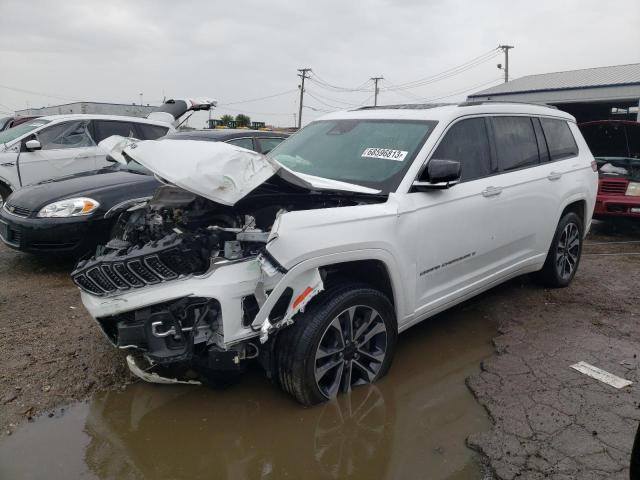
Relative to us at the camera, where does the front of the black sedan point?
facing the viewer and to the left of the viewer

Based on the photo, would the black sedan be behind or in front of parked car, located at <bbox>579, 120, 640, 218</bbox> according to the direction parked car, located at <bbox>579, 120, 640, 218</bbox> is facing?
in front

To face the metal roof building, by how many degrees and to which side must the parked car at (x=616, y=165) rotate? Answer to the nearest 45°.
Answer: approximately 180°

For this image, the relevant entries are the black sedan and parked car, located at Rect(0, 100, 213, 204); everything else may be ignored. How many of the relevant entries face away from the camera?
0

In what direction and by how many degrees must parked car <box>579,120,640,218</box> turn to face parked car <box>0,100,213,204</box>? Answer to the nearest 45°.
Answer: approximately 45° to its right

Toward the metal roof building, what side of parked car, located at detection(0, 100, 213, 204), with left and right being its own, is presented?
back

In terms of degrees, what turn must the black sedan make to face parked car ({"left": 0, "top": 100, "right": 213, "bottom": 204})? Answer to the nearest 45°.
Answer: approximately 135° to its right

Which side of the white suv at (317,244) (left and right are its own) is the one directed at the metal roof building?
back

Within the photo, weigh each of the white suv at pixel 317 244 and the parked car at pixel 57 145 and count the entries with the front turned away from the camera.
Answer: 0

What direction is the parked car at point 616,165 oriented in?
toward the camera
